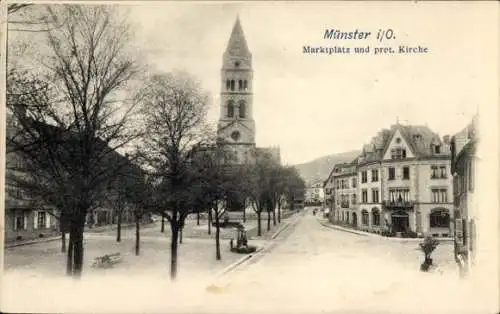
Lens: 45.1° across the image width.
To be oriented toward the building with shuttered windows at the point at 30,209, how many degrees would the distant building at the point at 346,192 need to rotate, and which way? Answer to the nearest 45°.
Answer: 0° — it already faces it

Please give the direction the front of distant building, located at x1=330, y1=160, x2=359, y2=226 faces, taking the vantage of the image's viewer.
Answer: facing the viewer and to the left of the viewer

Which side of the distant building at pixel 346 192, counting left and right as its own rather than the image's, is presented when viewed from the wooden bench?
front

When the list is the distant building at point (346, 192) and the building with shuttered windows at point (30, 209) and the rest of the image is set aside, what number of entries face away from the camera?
0

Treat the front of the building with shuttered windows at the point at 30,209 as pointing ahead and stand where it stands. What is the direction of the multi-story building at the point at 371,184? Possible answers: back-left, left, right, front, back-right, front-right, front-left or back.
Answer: front-left

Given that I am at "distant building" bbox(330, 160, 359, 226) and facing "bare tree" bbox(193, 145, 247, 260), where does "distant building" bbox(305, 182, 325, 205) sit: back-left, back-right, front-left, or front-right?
back-right

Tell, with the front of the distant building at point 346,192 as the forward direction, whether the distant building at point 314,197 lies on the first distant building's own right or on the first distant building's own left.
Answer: on the first distant building's own right

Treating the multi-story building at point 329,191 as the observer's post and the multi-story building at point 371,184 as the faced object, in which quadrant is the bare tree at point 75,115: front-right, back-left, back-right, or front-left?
front-right

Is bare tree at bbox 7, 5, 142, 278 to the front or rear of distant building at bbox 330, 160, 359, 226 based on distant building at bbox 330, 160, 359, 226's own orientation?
to the front

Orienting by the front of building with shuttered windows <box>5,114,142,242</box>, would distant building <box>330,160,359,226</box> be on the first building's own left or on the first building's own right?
on the first building's own left
